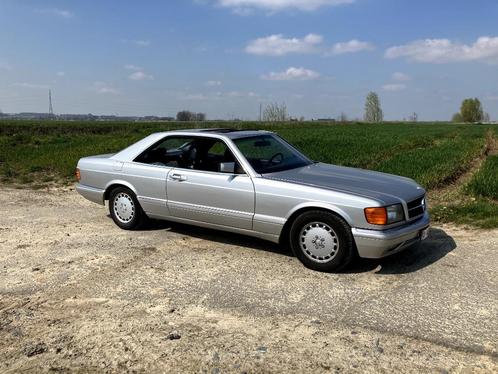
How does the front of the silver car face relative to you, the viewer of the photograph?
facing the viewer and to the right of the viewer
